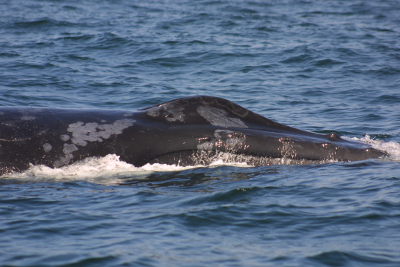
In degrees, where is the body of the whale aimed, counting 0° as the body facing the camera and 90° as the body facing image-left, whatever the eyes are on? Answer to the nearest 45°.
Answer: approximately 270°
